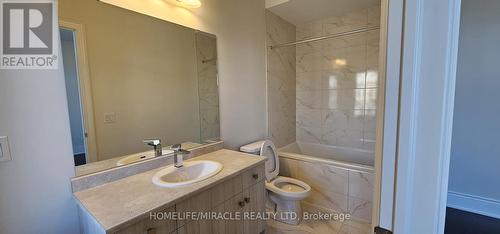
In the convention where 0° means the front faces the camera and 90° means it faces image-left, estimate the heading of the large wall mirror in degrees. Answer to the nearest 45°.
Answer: approximately 315°

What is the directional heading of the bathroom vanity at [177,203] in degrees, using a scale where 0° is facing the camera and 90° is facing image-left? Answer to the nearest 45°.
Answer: approximately 315°

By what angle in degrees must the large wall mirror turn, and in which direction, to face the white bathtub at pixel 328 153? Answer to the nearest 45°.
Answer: approximately 45° to its left
